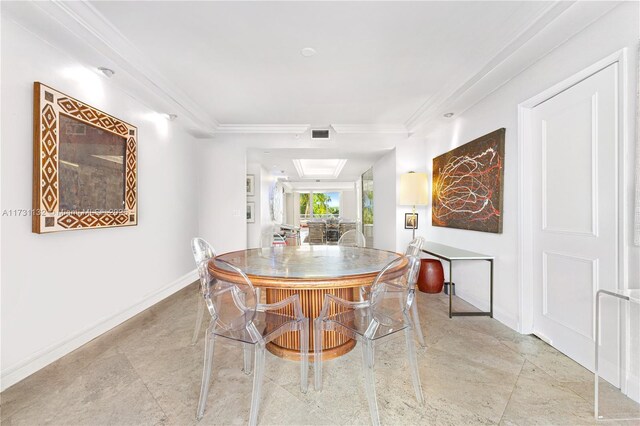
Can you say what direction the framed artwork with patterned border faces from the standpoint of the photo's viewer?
facing the viewer and to the right of the viewer

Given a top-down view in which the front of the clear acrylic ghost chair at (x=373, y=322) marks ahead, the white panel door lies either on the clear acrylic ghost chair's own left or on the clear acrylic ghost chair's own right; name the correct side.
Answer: on the clear acrylic ghost chair's own right

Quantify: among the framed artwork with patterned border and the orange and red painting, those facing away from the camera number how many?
0

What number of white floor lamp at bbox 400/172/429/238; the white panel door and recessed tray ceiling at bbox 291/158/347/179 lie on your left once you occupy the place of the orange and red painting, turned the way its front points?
1

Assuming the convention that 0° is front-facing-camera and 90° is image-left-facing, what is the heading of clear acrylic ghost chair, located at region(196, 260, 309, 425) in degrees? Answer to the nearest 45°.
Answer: approximately 225°

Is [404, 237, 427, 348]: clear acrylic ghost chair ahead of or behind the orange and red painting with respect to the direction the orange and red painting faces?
ahead

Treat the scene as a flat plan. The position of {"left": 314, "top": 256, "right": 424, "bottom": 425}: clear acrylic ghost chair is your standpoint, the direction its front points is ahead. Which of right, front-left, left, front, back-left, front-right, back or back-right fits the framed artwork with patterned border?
front-left

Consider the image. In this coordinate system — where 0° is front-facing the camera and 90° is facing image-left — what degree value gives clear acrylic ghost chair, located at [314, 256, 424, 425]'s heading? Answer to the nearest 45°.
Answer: approximately 135°

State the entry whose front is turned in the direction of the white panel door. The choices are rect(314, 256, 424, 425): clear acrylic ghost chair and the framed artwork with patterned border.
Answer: the framed artwork with patterned border

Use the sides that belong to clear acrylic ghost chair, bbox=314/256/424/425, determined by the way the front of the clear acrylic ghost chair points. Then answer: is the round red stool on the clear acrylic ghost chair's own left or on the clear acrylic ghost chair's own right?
on the clear acrylic ghost chair's own right

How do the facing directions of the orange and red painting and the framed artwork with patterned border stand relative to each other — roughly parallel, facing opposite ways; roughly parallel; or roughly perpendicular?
roughly parallel, facing opposite ways

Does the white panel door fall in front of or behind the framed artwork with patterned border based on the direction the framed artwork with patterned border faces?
in front

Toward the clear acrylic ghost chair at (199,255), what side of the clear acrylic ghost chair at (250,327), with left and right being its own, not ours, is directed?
left

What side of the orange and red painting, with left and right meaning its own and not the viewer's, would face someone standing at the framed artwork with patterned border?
front

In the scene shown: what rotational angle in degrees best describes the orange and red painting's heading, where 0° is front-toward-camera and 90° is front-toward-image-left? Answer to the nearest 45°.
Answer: approximately 45°

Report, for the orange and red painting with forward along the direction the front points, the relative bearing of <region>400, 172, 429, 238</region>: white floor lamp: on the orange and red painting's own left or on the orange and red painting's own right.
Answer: on the orange and red painting's own right

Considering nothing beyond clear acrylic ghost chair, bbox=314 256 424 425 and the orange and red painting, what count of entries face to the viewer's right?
0

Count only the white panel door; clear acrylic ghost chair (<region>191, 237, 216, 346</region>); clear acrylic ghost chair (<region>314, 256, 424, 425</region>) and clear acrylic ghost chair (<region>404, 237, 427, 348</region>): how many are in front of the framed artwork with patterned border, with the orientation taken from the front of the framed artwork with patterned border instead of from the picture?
4

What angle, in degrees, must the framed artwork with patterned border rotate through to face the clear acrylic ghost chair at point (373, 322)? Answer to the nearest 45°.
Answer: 0° — it already faces it
